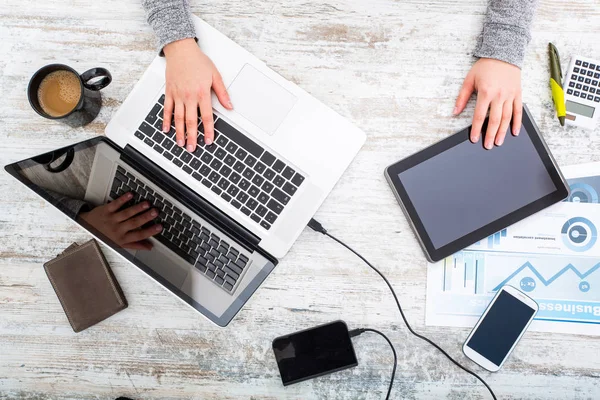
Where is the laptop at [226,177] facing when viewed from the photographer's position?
facing away from the viewer and to the right of the viewer
